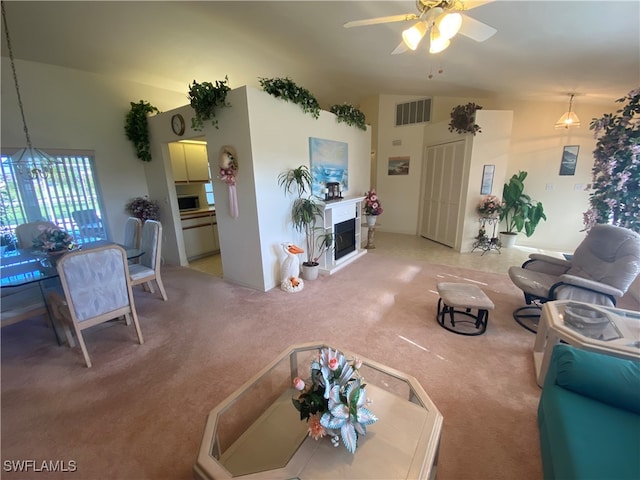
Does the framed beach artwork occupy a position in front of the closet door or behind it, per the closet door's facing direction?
in front

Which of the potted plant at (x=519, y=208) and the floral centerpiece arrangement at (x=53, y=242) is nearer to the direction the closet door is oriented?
the floral centerpiece arrangement

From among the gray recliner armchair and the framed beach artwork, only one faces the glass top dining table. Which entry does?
the gray recliner armchair

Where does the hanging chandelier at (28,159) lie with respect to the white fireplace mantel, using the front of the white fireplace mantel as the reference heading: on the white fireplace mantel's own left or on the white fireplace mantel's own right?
on the white fireplace mantel's own right

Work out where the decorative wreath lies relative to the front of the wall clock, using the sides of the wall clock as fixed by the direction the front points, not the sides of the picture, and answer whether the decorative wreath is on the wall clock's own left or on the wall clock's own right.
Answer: on the wall clock's own left

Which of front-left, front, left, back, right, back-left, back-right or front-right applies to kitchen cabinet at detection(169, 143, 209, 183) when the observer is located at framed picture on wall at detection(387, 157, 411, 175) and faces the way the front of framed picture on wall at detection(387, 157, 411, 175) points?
front-right

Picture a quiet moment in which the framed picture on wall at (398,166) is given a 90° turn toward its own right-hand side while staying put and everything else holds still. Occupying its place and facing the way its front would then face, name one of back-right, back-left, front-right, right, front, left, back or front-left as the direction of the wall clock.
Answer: front-left

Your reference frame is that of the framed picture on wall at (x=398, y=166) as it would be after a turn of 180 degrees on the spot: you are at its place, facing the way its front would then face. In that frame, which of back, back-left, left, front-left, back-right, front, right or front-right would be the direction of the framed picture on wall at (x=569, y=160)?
right

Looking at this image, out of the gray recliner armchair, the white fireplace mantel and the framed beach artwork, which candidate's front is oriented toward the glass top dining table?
the gray recliner armchair

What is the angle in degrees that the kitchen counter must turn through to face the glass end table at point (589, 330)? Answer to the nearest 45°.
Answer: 0° — it already faces it

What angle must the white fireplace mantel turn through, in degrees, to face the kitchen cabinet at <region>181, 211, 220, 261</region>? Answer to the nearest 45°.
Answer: approximately 135° to its right

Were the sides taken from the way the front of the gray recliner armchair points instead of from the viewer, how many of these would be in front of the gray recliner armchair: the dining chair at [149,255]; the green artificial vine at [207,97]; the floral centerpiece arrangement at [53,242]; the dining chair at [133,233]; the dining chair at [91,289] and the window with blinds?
6

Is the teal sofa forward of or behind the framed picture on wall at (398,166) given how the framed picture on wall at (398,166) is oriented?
forward

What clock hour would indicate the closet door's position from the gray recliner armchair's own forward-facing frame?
The closet door is roughly at 3 o'clock from the gray recliner armchair.

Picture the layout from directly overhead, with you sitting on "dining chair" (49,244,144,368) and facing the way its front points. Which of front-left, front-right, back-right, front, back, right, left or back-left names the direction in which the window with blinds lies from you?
front-right
